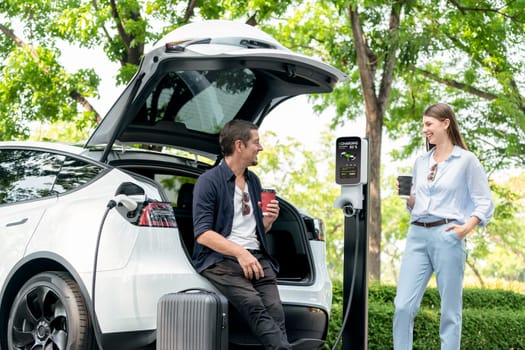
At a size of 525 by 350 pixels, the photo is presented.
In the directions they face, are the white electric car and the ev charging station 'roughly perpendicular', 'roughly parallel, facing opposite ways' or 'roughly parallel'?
roughly perpendicular

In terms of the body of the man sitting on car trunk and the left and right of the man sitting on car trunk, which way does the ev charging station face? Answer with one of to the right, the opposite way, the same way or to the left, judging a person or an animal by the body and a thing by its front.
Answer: to the right

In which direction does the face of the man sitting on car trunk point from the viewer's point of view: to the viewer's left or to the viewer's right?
to the viewer's right

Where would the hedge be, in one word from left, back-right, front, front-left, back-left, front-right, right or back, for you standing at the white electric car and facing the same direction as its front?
right

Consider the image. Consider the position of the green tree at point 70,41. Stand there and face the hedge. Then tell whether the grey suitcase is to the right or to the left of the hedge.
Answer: right

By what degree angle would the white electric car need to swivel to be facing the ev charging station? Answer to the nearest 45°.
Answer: approximately 135° to its right

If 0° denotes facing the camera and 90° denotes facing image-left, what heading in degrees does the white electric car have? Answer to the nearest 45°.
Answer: approximately 135°

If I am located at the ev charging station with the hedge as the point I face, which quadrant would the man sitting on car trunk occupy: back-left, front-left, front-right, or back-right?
back-left

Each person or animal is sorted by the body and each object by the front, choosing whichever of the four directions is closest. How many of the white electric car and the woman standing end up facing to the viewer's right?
0

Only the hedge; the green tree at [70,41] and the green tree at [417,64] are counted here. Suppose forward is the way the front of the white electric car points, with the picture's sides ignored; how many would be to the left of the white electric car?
0

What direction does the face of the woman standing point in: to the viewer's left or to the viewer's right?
to the viewer's left

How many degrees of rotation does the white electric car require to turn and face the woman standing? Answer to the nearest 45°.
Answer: approximately 135° to its right

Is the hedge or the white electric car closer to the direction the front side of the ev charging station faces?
the white electric car

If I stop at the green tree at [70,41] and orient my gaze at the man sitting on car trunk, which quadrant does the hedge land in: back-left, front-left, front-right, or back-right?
front-left

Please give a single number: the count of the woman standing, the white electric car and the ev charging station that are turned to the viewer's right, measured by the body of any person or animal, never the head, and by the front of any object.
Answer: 0

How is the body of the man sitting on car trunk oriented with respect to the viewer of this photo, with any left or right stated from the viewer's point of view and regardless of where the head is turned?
facing the viewer and to the right of the viewer

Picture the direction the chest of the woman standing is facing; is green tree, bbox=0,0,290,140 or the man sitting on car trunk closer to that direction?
the man sitting on car trunk
